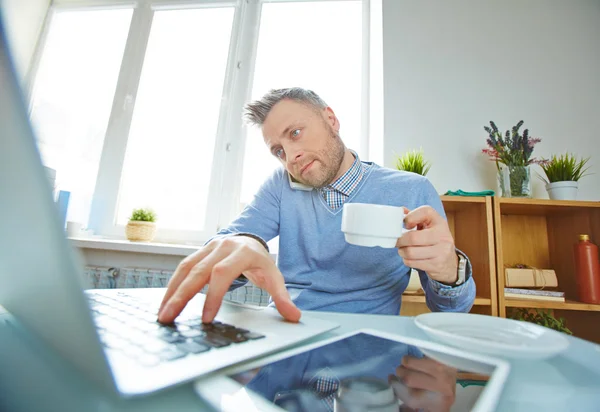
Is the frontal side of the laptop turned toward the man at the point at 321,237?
yes

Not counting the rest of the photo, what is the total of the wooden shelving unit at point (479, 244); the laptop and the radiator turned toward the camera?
2

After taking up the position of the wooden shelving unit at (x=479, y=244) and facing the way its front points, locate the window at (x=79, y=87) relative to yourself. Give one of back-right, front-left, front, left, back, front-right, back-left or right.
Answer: right

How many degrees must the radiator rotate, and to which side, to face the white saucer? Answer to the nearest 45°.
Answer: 0° — it already faces it

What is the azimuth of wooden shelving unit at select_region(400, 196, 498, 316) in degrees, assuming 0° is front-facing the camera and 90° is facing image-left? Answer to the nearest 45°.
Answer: approximately 0°

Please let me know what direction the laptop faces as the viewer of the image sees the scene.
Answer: facing away from the viewer and to the right of the viewer

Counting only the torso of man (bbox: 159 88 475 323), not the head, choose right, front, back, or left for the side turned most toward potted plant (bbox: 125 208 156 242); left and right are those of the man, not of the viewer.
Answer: right

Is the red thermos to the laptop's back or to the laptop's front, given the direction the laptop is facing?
to the front

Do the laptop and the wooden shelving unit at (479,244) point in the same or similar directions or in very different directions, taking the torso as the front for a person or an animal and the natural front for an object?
very different directions

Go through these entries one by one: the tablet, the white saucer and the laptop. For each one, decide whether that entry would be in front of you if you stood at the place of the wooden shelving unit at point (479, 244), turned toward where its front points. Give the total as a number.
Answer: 3

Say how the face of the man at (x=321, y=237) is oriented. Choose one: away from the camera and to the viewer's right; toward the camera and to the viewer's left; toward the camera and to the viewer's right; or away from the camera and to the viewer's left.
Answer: toward the camera and to the viewer's left

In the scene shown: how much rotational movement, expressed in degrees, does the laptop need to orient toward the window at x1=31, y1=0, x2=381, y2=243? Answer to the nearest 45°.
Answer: approximately 45° to its left
